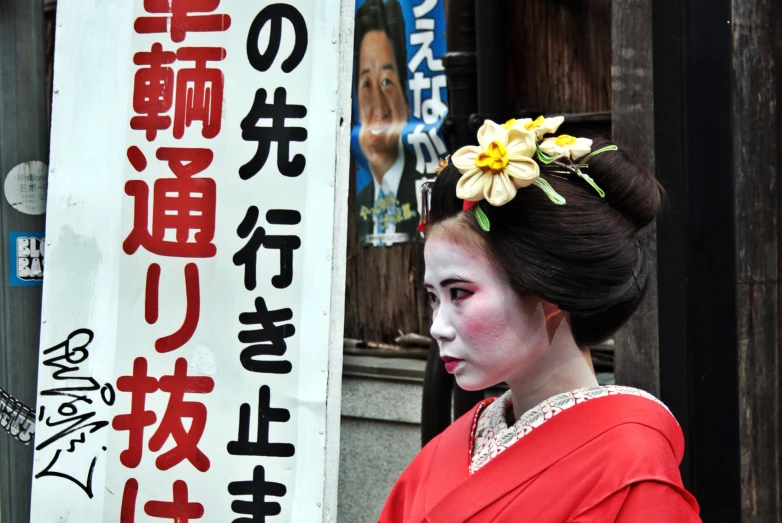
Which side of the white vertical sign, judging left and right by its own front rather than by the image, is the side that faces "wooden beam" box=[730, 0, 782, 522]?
left

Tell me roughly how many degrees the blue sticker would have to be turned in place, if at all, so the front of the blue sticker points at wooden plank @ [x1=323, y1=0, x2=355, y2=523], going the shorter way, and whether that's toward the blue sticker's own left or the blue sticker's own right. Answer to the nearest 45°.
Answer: approximately 45° to the blue sticker's own left

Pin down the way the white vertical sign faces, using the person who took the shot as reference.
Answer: facing the viewer

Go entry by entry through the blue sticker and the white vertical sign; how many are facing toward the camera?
2

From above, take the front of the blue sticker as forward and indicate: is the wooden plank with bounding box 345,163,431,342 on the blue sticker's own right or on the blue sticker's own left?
on the blue sticker's own left

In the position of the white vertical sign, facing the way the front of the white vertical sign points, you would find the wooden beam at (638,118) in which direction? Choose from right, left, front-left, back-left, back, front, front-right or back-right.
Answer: left

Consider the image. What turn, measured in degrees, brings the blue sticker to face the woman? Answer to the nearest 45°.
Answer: approximately 45° to its left

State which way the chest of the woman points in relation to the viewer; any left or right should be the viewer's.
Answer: facing the viewer and to the left of the viewer

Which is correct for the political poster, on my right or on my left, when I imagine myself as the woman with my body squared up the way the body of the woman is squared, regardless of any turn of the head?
on my right

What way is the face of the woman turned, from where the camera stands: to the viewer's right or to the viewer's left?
to the viewer's left

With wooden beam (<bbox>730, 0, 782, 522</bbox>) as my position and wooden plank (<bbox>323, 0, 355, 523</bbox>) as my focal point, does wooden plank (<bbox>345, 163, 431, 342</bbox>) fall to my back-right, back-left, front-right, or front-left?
front-right

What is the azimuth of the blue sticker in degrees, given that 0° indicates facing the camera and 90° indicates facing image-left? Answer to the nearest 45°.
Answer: approximately 0°

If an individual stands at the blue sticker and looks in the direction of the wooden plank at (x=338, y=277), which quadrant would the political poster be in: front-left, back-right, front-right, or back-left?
front-left

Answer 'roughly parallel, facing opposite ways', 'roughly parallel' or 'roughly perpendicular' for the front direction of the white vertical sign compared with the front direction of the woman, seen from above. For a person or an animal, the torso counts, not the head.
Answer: roughly perpendicular

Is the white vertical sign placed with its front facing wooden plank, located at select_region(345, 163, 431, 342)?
no

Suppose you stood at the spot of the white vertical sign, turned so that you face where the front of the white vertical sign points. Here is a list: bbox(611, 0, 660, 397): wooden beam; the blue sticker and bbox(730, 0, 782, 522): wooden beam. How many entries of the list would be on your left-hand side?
2

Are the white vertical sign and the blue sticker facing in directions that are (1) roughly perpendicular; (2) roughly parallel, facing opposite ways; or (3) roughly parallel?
roughly parallel

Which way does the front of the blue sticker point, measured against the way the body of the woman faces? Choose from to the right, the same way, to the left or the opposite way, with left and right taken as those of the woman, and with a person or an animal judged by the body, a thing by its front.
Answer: to the left
